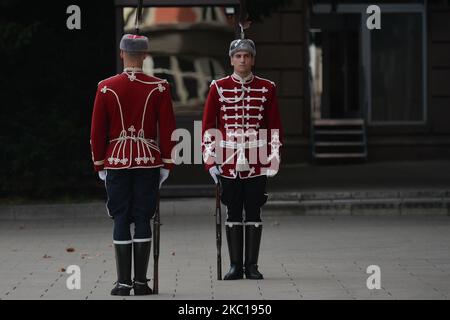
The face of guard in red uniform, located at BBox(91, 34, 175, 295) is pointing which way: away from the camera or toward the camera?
away from the camera

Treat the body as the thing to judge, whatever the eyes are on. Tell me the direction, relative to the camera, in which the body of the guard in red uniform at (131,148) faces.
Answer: away from the camera

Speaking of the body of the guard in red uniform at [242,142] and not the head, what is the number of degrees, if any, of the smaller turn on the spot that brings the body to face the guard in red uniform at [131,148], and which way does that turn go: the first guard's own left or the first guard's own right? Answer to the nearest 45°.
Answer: approximately 45° to the first guard's own right

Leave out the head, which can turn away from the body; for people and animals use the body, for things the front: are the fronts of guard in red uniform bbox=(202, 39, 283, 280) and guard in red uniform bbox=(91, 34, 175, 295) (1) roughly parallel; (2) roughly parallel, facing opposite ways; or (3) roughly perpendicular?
roughly parallel, facing opposite ways

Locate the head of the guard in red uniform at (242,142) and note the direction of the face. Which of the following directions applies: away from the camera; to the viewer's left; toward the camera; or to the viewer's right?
toward the camera

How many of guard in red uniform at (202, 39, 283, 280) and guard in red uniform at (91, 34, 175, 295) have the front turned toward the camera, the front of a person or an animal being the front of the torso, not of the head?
1

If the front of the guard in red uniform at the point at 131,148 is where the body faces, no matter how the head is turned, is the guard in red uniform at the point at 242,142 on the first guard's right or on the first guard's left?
on the first guard's right

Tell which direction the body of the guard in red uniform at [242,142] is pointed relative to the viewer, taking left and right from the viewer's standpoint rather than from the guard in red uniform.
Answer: facing the viewer

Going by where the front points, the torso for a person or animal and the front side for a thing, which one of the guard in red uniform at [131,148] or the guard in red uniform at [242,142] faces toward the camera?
the guard in red uniform at [242,142]
